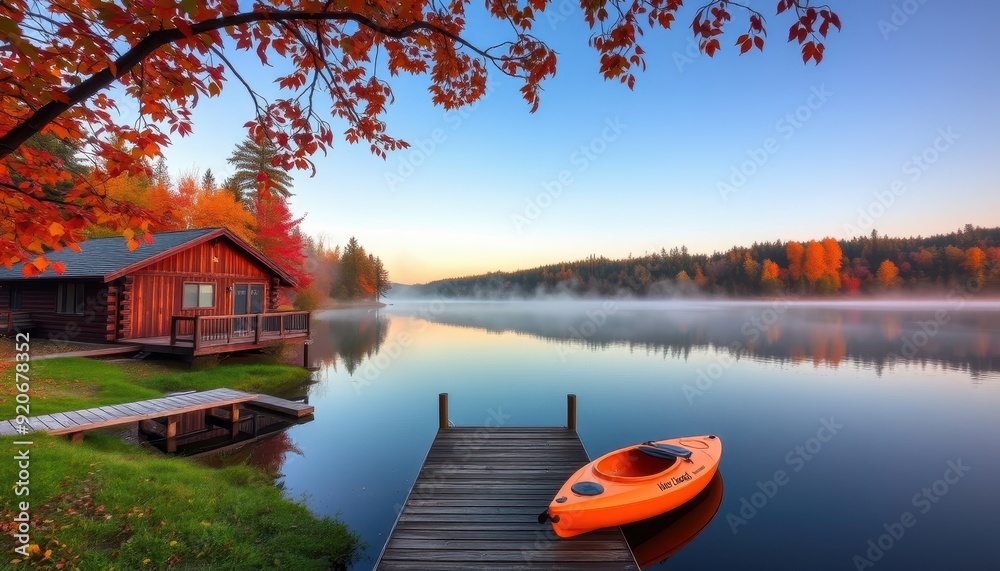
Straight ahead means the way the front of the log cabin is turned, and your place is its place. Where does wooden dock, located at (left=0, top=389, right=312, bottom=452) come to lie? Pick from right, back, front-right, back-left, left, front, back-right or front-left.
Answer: front-right

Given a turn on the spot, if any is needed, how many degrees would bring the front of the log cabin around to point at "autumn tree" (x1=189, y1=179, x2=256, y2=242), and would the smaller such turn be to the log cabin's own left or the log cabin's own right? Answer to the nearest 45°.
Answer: approximately 135° to the log cabin's own left

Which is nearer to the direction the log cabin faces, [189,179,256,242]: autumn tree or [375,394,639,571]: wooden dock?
the wooden dock

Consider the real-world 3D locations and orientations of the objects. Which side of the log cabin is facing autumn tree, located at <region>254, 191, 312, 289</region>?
left

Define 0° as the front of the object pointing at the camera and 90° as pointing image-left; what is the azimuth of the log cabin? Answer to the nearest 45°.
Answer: approximately 315°

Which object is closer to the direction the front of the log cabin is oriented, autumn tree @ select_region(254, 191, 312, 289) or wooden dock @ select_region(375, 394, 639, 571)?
the wooden dock

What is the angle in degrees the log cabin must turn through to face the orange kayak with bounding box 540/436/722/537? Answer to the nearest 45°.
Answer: approximately 45° to its right

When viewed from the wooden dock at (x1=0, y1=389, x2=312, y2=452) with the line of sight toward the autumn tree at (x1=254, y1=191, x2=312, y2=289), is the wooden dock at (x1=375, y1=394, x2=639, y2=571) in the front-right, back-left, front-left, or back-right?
back-right
